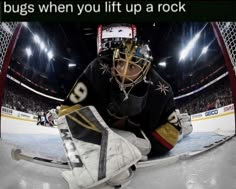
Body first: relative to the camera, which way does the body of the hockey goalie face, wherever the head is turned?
toward the camera
